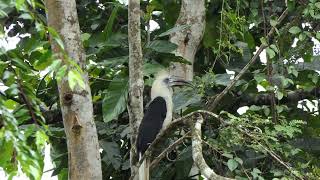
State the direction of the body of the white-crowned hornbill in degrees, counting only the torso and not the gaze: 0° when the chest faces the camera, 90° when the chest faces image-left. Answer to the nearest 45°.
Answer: approximately 270°

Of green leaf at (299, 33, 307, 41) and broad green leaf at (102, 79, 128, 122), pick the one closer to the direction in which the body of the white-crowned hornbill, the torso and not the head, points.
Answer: the green leaf

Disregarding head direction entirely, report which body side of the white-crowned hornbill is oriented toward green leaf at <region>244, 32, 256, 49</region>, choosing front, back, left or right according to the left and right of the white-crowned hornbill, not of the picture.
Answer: front
